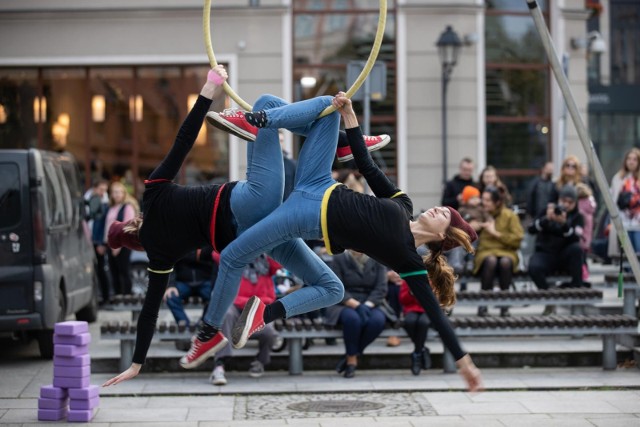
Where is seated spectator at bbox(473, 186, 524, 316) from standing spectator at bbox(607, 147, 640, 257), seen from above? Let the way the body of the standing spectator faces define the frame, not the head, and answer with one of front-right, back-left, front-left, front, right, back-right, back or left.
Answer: front-right

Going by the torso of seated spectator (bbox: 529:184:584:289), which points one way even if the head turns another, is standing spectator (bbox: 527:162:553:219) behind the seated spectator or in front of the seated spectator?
behind

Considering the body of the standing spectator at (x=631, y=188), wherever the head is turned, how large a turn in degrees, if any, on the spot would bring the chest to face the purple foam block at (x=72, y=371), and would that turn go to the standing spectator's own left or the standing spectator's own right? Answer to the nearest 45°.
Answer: approximately 45° to the standing spectator's own right

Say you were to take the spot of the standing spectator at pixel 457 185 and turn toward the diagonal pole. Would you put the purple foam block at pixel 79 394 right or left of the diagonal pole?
right

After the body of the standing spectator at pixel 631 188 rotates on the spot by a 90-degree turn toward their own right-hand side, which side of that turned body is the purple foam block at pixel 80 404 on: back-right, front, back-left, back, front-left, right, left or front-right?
front-left

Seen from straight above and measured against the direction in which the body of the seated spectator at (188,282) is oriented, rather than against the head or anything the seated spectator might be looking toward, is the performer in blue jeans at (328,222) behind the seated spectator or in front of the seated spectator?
in front

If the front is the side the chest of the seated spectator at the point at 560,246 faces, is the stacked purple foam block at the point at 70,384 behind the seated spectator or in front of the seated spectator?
in front

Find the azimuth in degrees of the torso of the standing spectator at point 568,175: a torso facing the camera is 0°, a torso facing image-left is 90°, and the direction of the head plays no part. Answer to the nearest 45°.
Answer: approximately 0°
